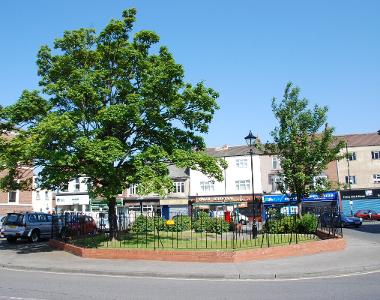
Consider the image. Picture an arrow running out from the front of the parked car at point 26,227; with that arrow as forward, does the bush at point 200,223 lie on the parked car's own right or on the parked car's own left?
on the parked car's own right

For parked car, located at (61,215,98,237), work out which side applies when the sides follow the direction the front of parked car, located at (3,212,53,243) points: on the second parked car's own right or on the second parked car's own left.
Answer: on the second parked car's own right

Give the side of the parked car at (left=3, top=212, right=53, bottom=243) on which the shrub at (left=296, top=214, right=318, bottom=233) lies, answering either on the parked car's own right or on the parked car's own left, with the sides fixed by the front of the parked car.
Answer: on the parked car's own right
